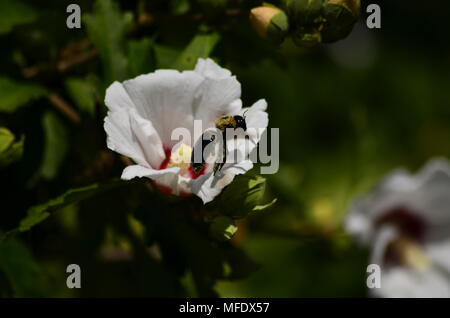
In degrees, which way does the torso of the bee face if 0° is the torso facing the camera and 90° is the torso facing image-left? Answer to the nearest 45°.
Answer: approximately 270°
